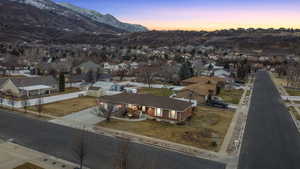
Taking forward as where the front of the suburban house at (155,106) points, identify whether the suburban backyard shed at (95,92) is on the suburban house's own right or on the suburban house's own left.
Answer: on the suburban house's own right

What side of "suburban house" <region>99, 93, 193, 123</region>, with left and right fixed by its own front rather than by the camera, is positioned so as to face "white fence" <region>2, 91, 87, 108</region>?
right

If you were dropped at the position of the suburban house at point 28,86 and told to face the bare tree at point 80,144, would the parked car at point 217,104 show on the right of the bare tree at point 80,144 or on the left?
left

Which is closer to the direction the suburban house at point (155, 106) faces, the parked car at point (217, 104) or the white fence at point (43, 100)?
the white fence

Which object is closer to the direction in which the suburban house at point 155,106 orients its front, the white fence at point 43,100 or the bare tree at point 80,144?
the bare tree

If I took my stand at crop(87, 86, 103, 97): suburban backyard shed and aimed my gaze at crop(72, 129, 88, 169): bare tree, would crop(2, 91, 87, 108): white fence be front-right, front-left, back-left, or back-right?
front-right

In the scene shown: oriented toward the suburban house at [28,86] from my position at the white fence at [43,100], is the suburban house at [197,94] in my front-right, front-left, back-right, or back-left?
back-right

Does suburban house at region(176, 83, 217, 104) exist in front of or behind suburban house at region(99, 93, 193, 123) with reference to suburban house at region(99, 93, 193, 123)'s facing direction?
behind

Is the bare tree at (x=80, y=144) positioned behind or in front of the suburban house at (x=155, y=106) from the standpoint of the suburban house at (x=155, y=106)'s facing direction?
in front

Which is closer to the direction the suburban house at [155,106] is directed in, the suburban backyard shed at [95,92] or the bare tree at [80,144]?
the bare tree

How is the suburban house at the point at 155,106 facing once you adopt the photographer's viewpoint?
facing the viewer and to the left of the viewer

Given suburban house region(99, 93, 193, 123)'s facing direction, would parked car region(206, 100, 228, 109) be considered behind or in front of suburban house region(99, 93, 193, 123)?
behind
